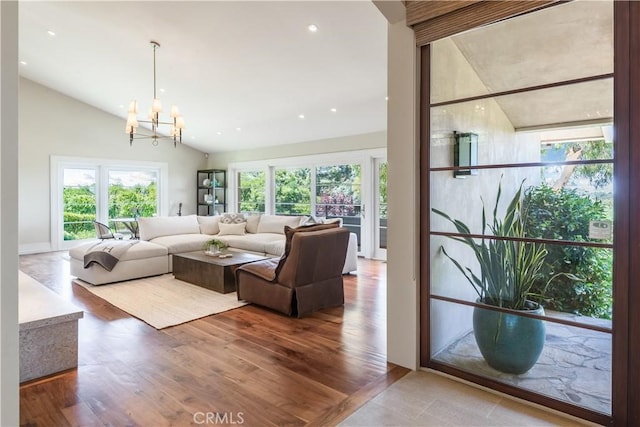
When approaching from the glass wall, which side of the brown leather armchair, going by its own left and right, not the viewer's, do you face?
back

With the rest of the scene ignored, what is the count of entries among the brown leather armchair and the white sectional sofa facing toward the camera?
1

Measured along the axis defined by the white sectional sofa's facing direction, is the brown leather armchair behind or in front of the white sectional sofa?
in front

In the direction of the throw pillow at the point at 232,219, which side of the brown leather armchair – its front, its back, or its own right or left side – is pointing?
front

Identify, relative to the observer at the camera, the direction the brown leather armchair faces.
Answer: facing away from the viewer and to the left of the viewer

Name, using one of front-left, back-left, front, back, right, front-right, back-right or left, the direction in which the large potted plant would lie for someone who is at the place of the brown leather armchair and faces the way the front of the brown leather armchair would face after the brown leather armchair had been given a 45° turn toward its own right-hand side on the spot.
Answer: back-right

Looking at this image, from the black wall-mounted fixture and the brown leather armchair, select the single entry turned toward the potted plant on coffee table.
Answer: the brown leather armchair

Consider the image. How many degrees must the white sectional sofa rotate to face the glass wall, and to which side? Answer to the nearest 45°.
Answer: approximately 45° to its left

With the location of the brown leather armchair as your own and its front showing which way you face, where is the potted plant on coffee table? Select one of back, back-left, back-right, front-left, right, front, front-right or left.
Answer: front

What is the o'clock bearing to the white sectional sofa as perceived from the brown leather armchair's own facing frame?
The white sectional sofa is roughly at 12 o'clock from the brown leather armchair.

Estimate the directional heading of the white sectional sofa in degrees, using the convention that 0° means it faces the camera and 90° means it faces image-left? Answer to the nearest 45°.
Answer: approximately 0°
